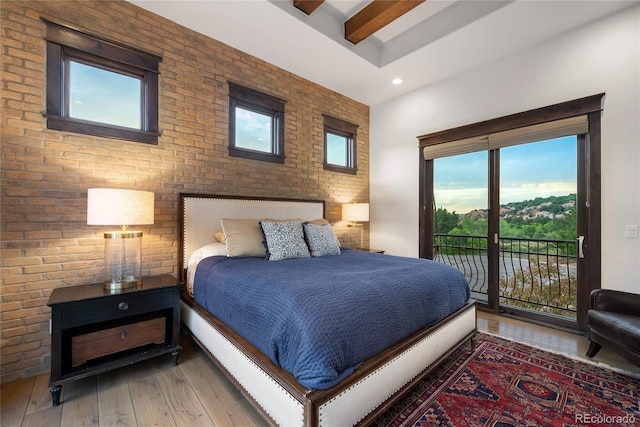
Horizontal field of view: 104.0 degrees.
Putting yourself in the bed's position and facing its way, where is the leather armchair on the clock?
The leather armchair is roughly at 10 o'clock from the bed.

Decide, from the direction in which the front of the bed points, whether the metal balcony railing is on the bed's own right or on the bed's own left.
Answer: on the bed's own left

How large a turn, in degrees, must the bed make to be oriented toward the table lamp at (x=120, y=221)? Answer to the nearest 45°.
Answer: approximately 135° to its right

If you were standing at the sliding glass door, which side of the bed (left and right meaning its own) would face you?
left

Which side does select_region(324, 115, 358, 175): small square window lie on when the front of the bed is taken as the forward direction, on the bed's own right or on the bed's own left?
on the bed's own left

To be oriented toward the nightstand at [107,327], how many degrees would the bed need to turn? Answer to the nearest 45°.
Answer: approximately 135° to its right

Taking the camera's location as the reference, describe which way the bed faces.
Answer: facing the viewer and to the right of the viewer

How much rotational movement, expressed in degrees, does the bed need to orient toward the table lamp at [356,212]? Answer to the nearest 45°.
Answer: approximately 135° to its left

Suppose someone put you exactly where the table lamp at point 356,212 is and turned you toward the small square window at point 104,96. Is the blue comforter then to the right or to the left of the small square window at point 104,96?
left
